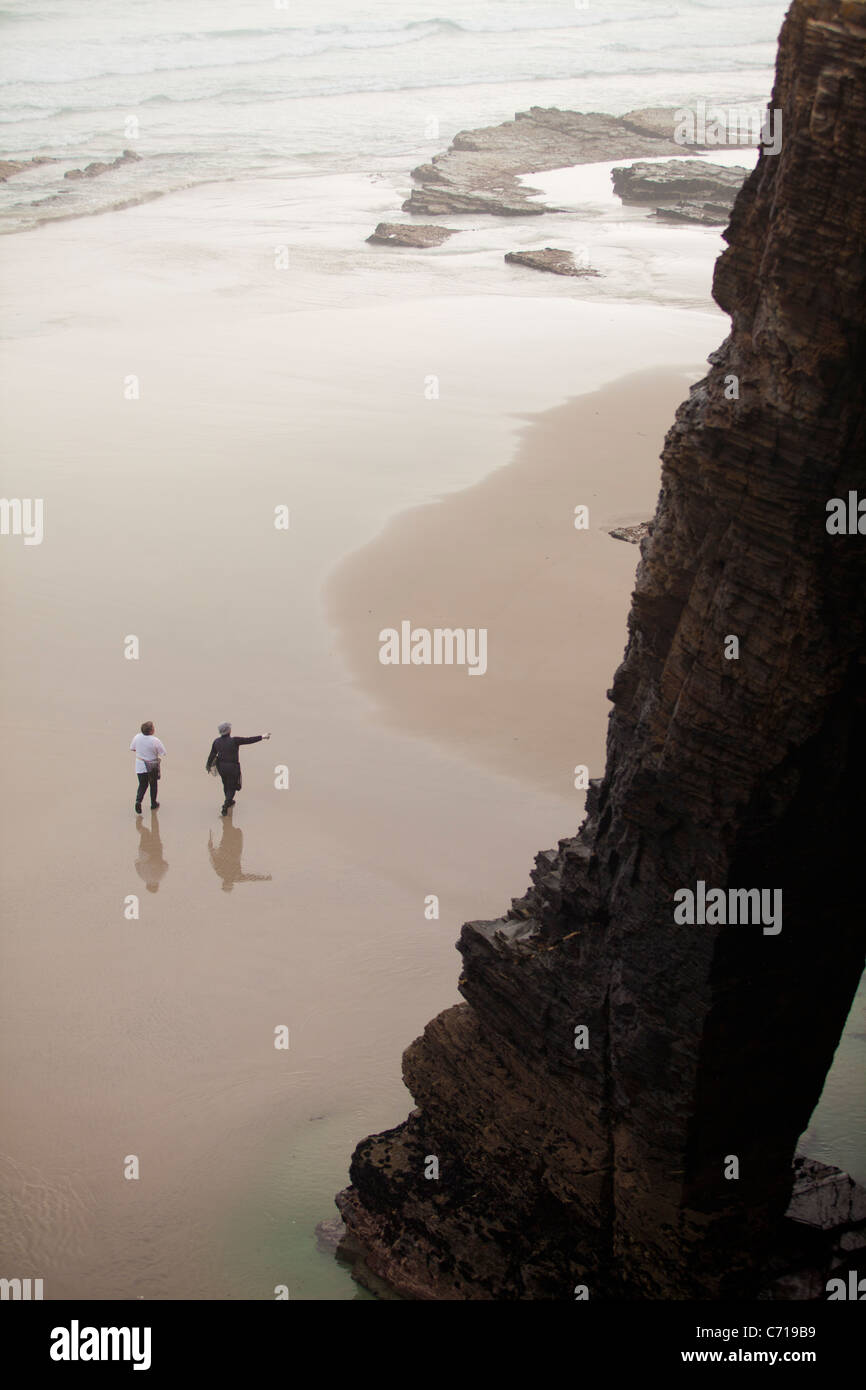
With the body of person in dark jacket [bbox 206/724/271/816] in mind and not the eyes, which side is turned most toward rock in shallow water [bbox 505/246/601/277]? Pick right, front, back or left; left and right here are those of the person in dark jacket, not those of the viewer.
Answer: front

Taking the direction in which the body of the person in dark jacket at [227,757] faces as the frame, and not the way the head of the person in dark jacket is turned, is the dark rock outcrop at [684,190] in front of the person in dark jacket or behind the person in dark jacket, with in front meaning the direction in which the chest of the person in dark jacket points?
in front

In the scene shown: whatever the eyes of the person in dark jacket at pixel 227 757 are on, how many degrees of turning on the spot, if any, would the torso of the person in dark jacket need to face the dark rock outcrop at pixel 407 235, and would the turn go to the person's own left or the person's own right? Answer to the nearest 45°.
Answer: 0° — they already face it

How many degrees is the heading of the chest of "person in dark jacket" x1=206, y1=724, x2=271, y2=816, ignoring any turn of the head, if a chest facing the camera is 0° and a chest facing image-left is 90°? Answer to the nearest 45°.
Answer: approximately 180°
